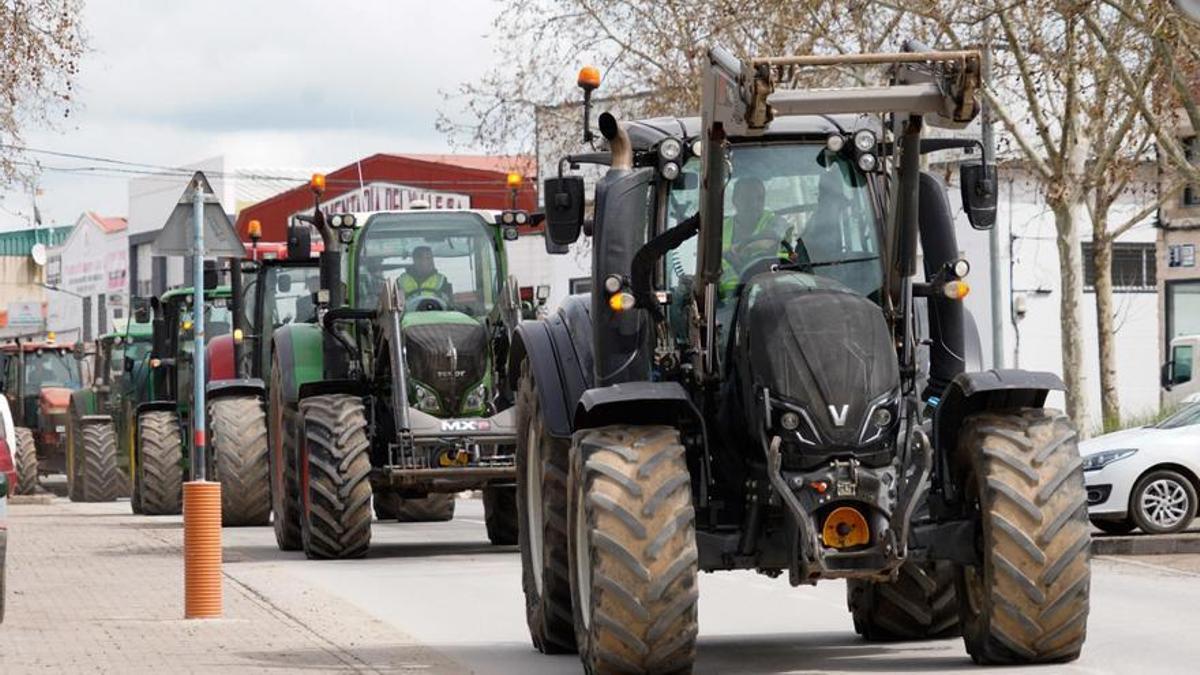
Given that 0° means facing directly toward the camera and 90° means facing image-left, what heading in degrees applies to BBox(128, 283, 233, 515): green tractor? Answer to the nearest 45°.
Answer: approximately 0°

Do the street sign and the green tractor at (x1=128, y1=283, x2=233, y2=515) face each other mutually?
yes

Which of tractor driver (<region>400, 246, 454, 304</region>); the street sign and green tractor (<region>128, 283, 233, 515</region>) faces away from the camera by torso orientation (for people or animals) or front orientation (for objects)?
the street sign

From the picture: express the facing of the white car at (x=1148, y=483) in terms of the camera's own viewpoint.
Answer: facing to the left of the viewer

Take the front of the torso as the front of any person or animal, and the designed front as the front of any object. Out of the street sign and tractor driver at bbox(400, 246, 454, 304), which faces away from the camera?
the street sign

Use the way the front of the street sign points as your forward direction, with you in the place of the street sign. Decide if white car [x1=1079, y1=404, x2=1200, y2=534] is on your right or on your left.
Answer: on your right

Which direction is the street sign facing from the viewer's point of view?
away from the camera

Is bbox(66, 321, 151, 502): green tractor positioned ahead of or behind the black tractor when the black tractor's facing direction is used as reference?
behind

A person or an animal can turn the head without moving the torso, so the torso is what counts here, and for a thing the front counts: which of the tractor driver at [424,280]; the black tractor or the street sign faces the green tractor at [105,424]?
the street sign

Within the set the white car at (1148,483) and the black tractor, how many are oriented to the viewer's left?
1
